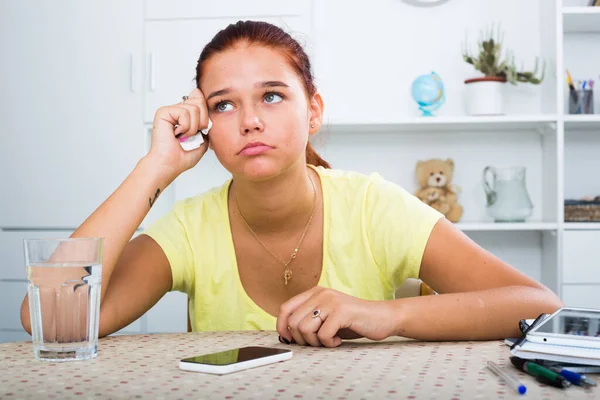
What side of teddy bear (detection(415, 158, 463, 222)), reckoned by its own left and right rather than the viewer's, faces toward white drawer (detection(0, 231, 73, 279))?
right

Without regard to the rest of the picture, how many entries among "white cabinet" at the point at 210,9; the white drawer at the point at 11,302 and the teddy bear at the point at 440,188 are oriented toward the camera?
3

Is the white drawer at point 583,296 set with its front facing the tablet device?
yes

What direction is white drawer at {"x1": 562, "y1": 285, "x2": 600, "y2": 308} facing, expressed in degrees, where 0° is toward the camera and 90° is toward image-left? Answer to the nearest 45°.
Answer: approximately 0°

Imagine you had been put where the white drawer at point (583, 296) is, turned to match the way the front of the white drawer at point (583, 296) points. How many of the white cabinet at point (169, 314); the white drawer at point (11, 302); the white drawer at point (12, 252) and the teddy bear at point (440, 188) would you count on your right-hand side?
4

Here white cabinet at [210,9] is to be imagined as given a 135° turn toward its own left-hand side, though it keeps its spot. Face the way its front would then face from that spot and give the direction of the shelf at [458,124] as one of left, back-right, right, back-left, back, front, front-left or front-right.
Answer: front-right

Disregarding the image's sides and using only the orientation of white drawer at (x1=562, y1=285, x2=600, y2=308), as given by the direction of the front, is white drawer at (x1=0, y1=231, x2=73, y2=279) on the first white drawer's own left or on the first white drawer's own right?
on the first white drawer's own right

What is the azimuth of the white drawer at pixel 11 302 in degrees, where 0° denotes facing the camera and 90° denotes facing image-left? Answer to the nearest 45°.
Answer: approximately 0°

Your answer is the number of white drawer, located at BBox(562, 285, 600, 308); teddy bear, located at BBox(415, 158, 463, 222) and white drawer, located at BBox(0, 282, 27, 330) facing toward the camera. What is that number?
3

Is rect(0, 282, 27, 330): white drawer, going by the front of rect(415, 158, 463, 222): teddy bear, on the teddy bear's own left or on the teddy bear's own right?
on the teddy bear's own right

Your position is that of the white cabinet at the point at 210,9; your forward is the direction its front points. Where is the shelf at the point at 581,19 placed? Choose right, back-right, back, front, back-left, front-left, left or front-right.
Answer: left

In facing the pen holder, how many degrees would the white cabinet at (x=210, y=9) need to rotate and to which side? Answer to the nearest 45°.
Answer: approximately 90° to its left

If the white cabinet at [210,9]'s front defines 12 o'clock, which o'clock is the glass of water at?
The glass of water is roughly at 12 o'clock from the white cabinet.
